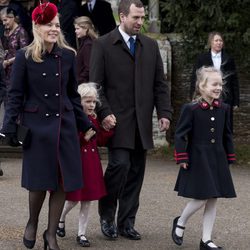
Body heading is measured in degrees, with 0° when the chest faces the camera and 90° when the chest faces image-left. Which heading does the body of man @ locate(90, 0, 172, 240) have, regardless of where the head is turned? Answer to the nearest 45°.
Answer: approximately 315°

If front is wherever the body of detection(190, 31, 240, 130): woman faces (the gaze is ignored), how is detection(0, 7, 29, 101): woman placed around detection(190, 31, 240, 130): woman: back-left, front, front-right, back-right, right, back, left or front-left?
right

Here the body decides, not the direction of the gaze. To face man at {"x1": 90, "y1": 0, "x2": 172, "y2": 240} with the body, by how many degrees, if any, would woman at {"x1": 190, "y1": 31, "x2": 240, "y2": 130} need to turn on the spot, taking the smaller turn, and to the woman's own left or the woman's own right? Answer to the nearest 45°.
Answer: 0° — they already face them

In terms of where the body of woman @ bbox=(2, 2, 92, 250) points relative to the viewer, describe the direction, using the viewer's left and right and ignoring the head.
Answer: facing the viewer and to the right of the viewer

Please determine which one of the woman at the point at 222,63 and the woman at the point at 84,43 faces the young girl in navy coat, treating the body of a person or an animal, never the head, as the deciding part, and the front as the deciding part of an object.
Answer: the woman at the point at 222,63

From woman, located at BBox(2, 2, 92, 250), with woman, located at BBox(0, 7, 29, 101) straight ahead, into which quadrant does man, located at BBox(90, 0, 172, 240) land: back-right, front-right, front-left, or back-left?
front-right

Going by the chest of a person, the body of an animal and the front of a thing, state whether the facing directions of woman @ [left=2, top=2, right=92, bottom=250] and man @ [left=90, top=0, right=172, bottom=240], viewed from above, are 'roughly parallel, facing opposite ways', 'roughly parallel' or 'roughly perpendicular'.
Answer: roughly parallel

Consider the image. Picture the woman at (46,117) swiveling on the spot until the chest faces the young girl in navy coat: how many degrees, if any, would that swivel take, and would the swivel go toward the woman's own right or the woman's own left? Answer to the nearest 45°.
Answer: approximately 45° to the woman's own left

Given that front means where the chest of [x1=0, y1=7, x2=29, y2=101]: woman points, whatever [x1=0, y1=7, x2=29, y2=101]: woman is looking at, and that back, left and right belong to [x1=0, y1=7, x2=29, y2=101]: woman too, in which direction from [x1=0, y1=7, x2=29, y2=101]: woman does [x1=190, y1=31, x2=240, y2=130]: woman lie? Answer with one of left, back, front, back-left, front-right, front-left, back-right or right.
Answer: back-left

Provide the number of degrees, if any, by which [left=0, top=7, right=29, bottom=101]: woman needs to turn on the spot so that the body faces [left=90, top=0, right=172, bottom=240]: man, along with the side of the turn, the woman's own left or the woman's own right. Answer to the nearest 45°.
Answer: approximately 45° to the woman's own left

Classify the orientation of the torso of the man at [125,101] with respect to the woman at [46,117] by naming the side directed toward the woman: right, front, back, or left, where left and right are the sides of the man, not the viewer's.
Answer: right

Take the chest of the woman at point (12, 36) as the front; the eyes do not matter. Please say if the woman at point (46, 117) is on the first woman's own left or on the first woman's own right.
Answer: on the first woman's own left

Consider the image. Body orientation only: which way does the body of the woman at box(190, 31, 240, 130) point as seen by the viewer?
toward the camera
